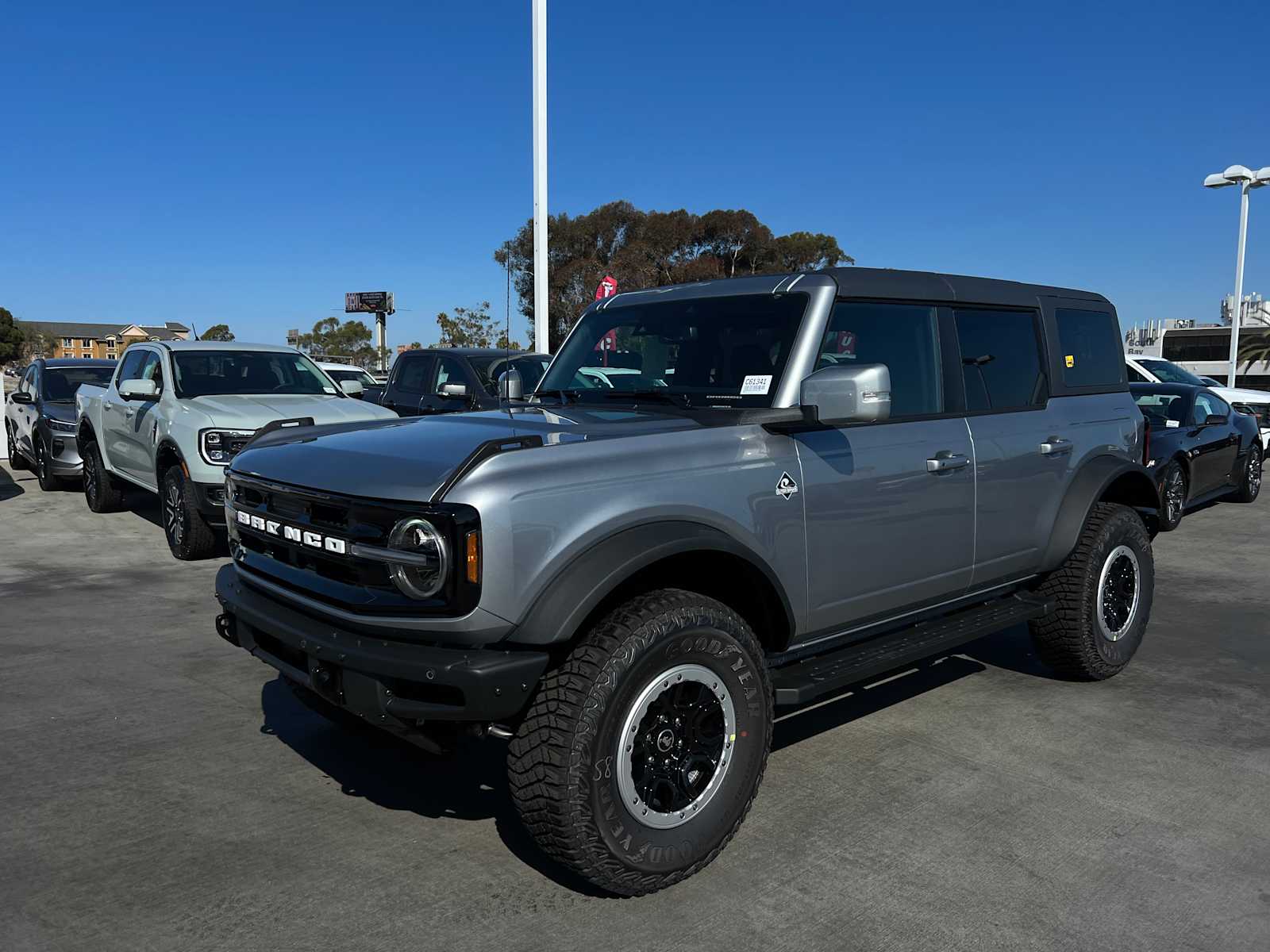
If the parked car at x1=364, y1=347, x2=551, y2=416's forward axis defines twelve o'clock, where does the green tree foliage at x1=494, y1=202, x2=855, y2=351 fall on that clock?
The green tree foliage is roughly at 8 o'clock from the parked car.

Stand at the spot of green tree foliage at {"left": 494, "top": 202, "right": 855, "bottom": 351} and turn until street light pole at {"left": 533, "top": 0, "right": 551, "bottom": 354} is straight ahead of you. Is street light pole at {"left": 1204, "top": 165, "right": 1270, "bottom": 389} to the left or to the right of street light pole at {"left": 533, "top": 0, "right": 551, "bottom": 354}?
left

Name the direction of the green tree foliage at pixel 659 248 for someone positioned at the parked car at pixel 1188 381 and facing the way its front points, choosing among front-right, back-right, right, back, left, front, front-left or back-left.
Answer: back

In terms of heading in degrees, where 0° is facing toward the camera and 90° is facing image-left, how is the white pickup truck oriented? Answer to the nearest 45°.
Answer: approximately 315°

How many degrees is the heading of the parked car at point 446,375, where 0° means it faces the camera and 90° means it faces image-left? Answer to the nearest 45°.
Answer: approximately 315°

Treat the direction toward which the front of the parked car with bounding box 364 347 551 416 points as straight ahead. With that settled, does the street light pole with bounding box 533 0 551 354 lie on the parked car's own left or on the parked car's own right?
on the parked car's own left

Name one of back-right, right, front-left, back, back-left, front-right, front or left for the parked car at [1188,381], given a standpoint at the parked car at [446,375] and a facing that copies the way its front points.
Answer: front-left

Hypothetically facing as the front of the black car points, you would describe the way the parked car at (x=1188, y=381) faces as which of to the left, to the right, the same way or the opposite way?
to the left

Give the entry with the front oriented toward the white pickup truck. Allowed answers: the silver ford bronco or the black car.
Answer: the black car

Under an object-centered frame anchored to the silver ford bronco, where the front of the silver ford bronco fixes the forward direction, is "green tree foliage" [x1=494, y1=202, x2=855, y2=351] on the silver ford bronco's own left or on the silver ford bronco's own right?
on the silver ford bronco's own right

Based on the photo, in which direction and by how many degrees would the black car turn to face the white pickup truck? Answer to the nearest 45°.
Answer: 0° — it already faces it

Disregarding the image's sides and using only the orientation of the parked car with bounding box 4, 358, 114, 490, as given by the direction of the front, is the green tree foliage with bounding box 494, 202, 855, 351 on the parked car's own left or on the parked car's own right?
on the parked car's own left

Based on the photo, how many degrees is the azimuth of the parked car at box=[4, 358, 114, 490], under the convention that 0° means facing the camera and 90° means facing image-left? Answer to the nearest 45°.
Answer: approximately 315°
